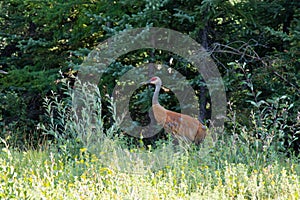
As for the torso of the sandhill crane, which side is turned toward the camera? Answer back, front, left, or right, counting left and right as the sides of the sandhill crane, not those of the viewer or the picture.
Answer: left
